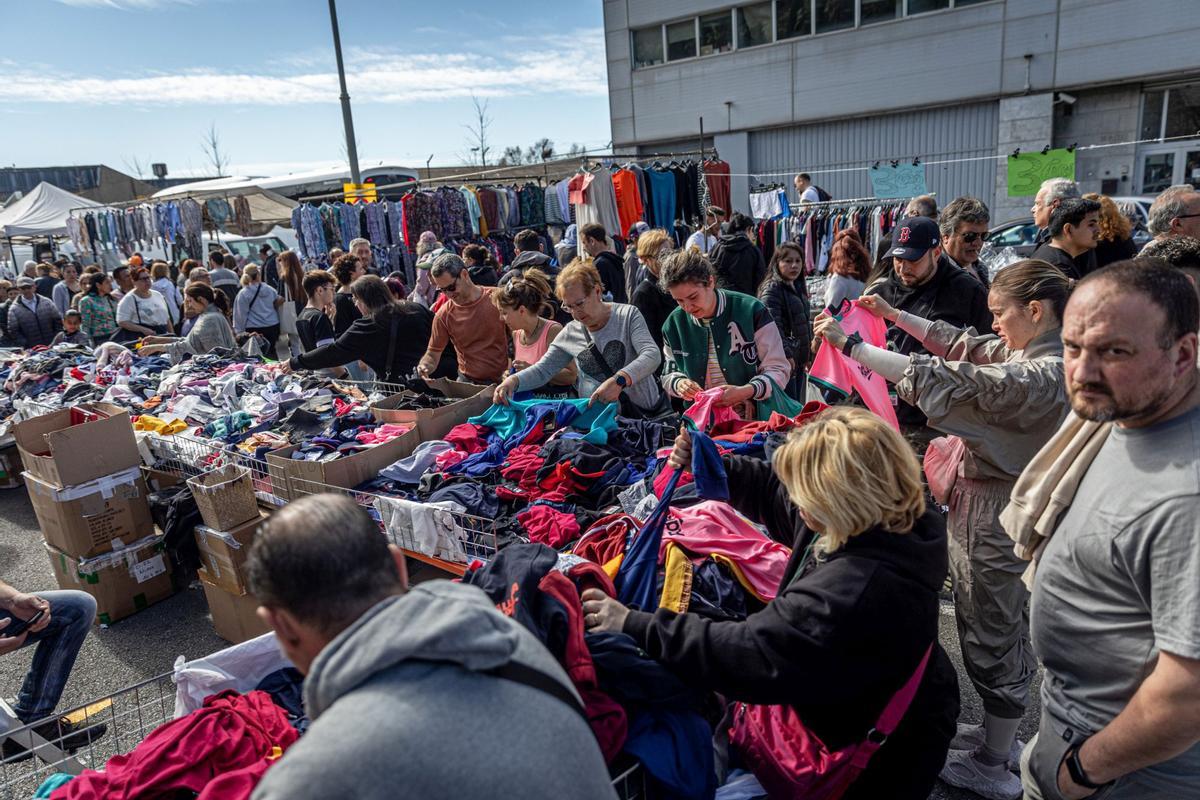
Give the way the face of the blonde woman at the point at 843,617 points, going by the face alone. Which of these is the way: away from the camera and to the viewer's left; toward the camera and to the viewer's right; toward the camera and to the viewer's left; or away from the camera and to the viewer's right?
away from the camera and to the viewer's left

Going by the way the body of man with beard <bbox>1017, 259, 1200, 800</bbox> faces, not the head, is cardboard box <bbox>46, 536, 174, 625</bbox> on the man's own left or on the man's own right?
on the man's own right

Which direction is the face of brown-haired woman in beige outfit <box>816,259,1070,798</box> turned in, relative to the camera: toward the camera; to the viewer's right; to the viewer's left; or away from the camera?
to the viewer's left

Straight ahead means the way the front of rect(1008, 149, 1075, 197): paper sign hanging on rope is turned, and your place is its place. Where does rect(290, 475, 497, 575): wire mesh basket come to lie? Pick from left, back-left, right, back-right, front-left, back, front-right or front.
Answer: front

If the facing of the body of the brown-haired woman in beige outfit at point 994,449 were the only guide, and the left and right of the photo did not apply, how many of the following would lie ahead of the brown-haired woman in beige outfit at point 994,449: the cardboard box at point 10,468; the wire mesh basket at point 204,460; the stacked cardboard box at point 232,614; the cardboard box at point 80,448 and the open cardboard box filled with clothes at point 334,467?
5

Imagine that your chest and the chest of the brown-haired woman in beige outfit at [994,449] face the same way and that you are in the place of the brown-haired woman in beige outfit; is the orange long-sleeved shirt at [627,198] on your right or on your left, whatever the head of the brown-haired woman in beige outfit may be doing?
on your right

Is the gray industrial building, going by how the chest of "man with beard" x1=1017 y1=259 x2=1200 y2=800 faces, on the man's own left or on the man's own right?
on the man's own right

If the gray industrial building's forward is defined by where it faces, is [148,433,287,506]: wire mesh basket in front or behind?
in front

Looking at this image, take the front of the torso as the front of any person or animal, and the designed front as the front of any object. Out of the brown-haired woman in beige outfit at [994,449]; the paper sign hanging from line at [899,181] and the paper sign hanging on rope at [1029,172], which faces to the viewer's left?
the brown-haired woman in beige outfit

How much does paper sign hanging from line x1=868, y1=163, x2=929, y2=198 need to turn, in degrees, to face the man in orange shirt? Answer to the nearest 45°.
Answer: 0° — it already faces them

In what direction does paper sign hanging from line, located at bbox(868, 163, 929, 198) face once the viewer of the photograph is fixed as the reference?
facing the viewer

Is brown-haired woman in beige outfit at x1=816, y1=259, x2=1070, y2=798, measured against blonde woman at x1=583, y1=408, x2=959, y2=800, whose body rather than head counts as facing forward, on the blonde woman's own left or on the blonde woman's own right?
on the blonde woman's own right

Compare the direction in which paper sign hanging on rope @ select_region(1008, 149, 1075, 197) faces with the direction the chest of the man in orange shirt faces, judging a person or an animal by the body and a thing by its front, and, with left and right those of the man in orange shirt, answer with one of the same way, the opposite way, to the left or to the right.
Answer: the same way

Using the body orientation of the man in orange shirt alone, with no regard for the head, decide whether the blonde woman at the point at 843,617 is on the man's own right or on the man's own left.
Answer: on the man's own left

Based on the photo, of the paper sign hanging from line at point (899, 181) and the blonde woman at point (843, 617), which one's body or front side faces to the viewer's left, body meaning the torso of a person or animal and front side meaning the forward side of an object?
the blonde woman

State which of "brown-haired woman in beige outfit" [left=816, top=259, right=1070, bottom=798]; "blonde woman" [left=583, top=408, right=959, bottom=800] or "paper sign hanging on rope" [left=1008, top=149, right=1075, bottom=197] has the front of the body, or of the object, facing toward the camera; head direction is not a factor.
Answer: the paper sign hanging on rope

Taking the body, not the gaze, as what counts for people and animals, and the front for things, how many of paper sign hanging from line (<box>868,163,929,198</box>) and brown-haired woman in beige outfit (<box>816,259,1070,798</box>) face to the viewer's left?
1

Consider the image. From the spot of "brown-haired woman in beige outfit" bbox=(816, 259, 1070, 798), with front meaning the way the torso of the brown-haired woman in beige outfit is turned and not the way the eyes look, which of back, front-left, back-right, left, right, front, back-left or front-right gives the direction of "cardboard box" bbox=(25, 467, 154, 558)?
front

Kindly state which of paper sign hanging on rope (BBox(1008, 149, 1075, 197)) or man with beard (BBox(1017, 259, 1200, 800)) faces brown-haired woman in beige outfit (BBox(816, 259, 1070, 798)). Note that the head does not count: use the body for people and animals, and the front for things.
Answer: the paper sign hanging on rope

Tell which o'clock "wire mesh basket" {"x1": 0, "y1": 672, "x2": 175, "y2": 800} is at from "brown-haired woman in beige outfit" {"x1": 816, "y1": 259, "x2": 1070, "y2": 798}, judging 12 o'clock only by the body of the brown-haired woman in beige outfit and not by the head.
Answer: The wire mesh basket is roughly at 11 o'clock from the brown-haired woman in beige outfit.

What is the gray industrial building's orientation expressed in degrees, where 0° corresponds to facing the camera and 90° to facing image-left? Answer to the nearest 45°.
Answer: approximately 45°

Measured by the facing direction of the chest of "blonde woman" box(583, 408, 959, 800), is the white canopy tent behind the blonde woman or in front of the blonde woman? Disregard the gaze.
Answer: in front

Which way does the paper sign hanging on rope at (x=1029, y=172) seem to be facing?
toward the camera

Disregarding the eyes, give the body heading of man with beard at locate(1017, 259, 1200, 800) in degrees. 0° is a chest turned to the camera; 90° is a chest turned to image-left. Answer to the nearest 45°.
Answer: approximately 45°
